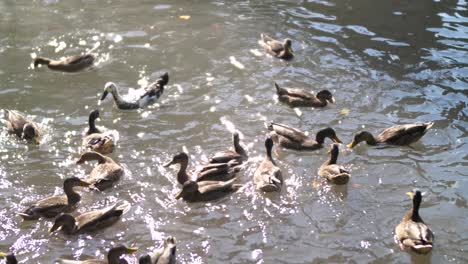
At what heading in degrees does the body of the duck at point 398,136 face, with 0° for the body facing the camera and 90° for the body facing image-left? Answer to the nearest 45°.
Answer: approximately 90°

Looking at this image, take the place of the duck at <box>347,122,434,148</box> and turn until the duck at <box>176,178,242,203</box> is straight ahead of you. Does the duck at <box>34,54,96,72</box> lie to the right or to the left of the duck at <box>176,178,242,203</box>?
right

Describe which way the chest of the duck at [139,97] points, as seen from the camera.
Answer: to the viewer's left

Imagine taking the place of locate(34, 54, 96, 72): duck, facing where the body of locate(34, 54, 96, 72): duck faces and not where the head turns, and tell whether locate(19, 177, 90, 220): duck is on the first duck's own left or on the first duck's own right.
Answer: on the first duck's own left

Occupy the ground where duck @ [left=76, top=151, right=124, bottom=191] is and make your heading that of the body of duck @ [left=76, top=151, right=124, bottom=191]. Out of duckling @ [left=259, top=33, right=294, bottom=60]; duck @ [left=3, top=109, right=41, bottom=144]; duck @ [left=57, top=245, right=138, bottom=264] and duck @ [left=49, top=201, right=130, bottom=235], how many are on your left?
2

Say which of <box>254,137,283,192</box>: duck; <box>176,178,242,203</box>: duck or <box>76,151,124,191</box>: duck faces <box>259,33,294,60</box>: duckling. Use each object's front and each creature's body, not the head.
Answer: <box>254,137,283,192</box>: duck

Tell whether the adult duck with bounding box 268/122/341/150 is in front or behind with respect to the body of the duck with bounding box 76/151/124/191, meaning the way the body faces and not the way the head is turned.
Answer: behind

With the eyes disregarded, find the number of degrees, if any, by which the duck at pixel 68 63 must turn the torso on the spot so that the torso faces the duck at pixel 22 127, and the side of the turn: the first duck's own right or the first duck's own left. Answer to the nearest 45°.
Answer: approximately 90° to the first duck's own left

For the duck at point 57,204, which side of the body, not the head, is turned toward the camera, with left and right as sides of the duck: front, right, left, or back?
right

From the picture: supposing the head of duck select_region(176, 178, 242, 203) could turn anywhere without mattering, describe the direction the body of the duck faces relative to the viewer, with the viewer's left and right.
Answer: facing to the left of the viewer

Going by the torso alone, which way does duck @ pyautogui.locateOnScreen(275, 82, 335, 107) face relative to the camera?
to the viewer's right
